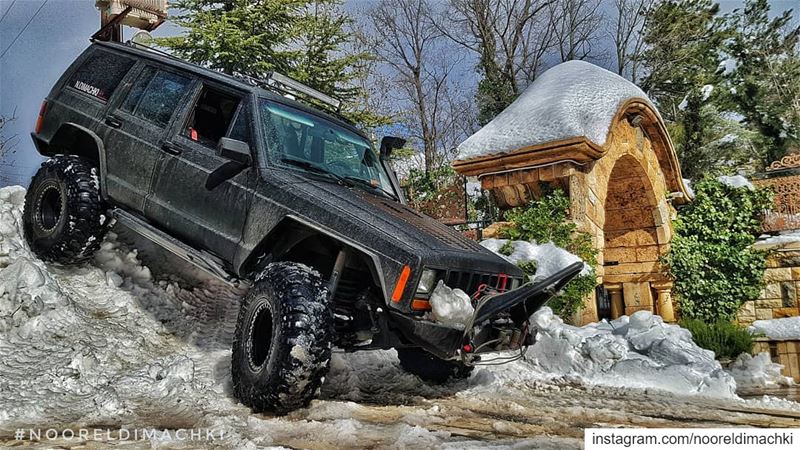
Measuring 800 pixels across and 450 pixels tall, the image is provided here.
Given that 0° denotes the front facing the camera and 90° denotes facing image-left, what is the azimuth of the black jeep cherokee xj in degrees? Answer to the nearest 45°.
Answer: approximately 315°

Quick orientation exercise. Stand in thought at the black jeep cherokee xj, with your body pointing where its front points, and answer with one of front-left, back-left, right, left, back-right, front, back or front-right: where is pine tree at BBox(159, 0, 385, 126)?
back-left

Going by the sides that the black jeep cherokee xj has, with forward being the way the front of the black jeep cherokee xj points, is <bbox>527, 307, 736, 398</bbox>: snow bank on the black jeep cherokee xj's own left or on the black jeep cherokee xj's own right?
on the black jeep cherokee xj's own left

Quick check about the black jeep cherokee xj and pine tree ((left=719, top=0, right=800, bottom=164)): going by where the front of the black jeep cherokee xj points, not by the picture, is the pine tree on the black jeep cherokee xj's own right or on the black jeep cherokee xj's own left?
on the black jeep cherokee xj's own left

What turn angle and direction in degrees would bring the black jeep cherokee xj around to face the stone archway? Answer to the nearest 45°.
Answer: approximately 90° to its left

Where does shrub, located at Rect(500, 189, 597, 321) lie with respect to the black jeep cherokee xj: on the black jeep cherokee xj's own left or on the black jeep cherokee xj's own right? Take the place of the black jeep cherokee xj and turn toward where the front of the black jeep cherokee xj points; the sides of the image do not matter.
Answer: on the black jeep cherokee xj's own left

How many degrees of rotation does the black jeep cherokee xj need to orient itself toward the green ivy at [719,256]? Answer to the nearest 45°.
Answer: approximately 90° to its left
